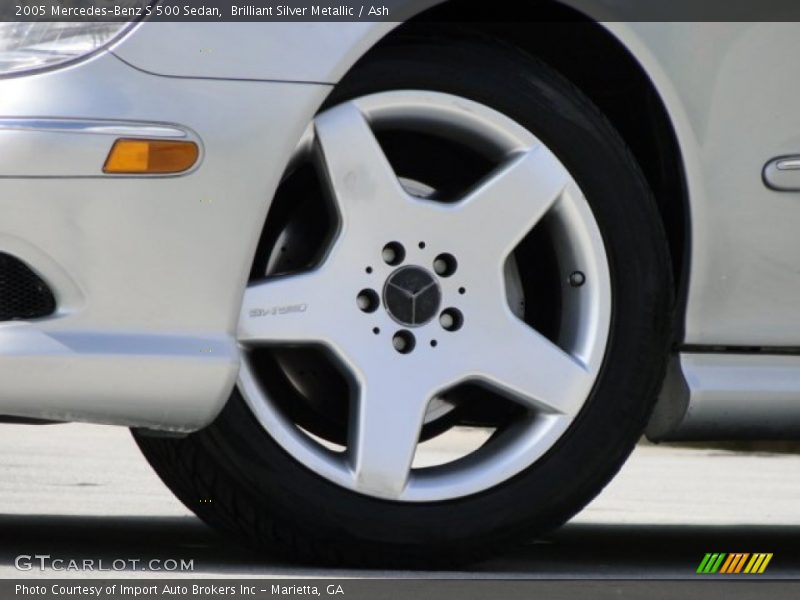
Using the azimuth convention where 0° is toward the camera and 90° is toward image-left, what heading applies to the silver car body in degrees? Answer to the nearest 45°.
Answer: approximately 90°
